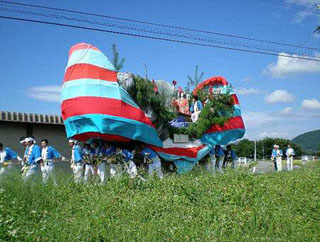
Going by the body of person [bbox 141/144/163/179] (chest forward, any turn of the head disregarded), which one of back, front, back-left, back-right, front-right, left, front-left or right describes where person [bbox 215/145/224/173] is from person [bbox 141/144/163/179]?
back-right

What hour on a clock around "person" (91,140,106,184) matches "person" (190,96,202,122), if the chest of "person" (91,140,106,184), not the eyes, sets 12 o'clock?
"person" (190,96,202,122) is roughly at 5 o'clock from "person" (91,140,106,184).

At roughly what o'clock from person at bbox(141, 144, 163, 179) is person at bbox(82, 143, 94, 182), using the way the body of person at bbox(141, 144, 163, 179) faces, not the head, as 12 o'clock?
person at bbox(82, 143, 94, 182) is roughly at 12 o'clock from person at bbox(141, 144, 163, 179).

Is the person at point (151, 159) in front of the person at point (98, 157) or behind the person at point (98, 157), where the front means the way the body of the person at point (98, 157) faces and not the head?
behind

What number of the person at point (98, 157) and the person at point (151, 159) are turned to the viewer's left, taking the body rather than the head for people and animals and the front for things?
2

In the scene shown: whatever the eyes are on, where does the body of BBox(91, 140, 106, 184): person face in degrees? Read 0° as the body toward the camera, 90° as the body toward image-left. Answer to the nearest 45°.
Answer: approximately 90°

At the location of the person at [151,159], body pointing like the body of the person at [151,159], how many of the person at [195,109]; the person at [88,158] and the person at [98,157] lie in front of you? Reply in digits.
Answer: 2

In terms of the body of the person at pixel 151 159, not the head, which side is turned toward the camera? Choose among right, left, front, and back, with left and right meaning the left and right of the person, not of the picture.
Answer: left

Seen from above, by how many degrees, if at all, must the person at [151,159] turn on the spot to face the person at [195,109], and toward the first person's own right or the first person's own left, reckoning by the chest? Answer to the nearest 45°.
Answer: approximately 135° to the first person's own right
